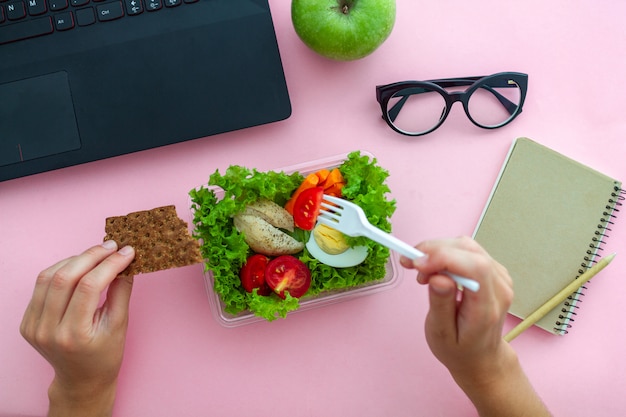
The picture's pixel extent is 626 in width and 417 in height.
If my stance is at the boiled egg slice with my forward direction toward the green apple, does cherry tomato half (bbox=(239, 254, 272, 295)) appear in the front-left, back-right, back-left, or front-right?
back-left

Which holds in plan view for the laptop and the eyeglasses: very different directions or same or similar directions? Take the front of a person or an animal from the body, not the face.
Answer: same or similar directions

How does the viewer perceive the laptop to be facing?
facing the viewer

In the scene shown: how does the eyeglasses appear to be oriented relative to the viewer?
toward the camera

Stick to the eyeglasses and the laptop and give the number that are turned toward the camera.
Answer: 2
